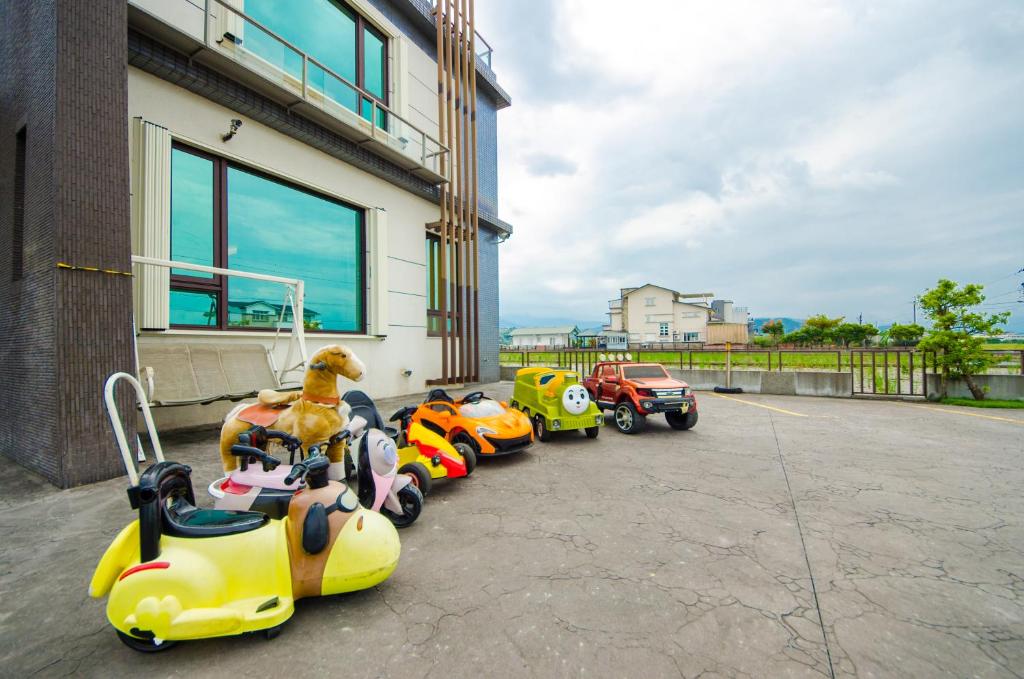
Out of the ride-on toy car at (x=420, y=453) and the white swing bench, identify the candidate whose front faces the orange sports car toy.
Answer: the white swing bench

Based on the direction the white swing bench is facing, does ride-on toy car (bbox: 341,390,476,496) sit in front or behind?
in front

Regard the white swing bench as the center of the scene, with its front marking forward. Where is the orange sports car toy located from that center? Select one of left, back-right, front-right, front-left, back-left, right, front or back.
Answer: front

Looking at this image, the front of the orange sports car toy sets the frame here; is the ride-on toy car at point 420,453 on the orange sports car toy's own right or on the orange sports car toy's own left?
on the orange sports car toy's own right

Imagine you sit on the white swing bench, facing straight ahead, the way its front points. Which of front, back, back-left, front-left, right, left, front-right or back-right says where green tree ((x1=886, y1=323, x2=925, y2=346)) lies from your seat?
front-left

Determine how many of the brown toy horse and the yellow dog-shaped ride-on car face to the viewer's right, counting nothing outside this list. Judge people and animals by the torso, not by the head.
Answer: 2

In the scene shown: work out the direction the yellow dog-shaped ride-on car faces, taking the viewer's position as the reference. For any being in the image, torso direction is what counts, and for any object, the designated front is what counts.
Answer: facing to the right of the viewer

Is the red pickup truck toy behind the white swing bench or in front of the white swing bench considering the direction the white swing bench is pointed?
in front

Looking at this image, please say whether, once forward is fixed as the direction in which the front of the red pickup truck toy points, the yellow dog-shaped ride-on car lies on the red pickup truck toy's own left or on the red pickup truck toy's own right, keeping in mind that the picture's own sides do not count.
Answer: on the red pickup truck toy's own right

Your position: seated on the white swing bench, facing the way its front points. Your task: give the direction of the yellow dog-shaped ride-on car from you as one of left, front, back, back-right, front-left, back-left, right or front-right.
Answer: front-right

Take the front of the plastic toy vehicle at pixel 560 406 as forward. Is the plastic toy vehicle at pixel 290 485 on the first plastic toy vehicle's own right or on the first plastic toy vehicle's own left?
on the first plastic toy vehicle's own right

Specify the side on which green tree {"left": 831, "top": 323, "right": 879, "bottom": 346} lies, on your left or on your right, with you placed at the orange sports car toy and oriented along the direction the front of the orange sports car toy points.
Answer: on your left
